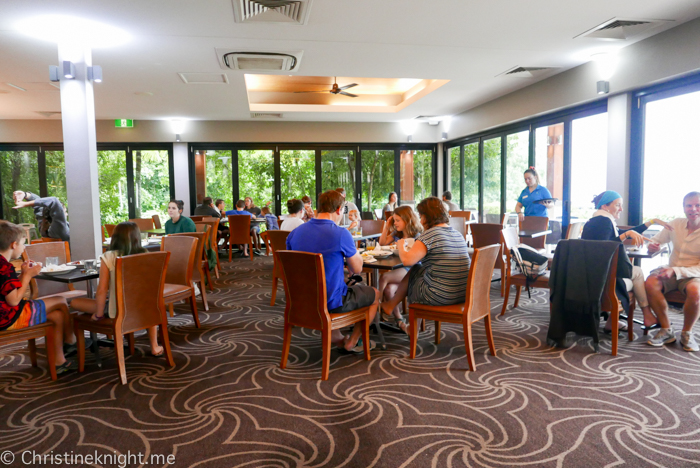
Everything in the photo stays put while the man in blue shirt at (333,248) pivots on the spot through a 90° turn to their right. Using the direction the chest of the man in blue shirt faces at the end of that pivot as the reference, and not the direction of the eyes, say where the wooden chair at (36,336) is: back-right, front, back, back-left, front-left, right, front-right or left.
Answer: back-right

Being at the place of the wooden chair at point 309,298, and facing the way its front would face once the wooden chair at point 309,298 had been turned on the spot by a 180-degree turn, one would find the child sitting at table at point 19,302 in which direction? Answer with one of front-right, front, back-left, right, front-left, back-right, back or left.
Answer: front-right

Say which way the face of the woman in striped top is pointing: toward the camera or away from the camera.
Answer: away from the camera

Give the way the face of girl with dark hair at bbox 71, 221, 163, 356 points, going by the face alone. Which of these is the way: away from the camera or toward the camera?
away from the camera

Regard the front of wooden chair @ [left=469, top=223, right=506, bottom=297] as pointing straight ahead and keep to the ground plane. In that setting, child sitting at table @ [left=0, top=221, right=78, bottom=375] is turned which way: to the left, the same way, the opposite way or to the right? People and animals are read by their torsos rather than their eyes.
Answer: to the right

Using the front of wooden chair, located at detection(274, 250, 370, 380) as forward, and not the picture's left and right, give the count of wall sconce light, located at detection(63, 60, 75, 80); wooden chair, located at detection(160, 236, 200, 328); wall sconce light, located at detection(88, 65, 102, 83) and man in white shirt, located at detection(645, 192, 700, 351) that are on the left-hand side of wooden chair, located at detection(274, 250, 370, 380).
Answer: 3

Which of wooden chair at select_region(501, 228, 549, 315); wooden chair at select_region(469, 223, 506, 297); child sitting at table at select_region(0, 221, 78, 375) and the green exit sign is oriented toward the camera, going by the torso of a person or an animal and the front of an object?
the green exit sign

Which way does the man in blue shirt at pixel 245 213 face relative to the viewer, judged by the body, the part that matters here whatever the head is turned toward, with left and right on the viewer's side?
facing away from the viewer
